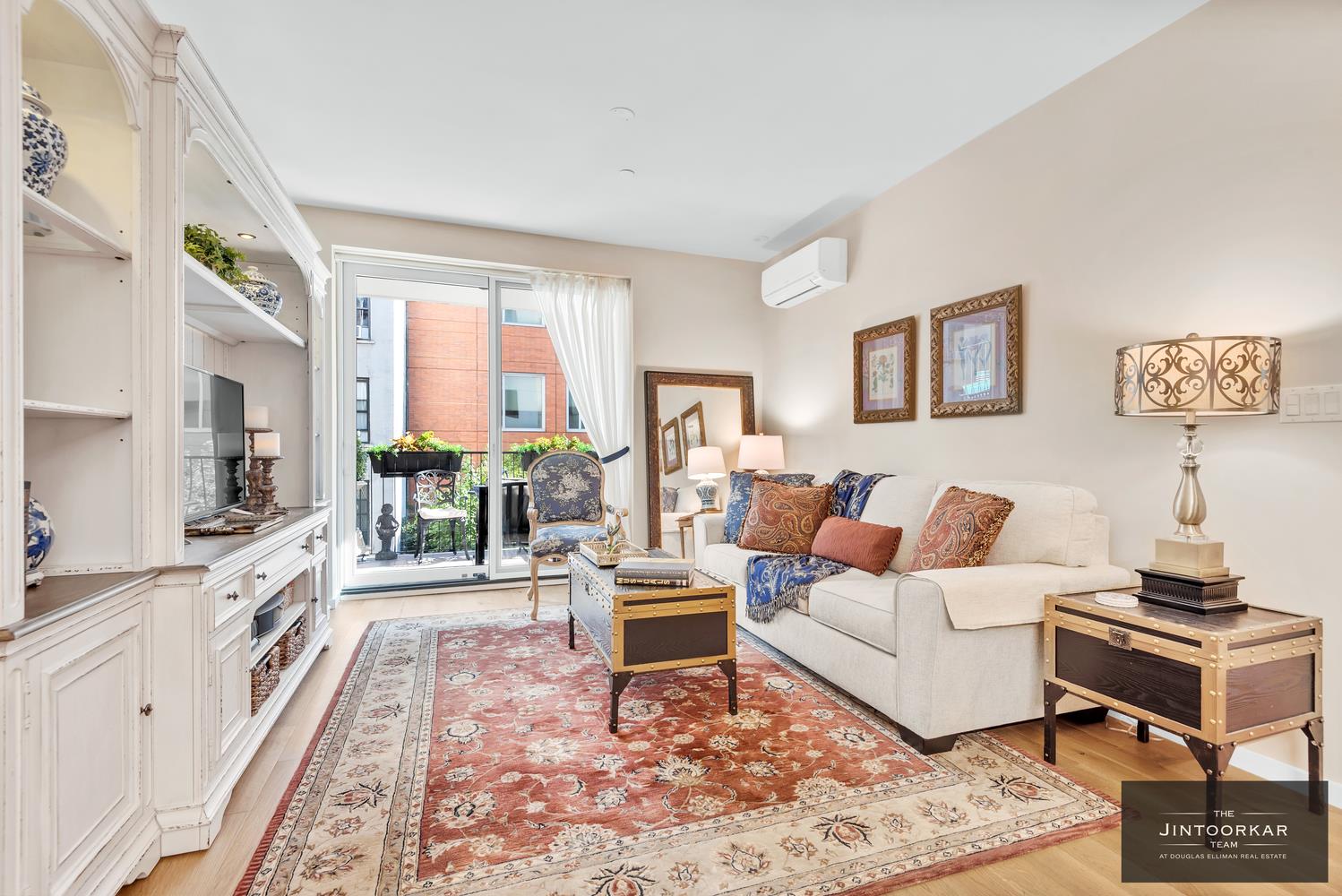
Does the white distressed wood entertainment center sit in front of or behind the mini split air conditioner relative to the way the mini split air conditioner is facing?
in front

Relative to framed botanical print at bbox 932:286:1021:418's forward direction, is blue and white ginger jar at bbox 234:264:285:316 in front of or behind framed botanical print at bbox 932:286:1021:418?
in front

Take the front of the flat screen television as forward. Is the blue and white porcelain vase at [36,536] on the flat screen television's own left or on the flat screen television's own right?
on the flat screen television's own right

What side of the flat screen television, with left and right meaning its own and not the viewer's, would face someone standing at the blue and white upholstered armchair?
front

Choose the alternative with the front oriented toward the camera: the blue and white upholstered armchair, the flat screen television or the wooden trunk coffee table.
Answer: the blue and white upholstered armchair

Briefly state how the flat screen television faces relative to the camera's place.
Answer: facing to the right of the viewer

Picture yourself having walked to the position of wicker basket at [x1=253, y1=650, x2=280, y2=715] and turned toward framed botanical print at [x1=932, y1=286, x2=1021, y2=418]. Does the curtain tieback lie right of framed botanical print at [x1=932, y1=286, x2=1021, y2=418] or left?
left

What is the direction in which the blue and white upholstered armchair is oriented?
toward the camera

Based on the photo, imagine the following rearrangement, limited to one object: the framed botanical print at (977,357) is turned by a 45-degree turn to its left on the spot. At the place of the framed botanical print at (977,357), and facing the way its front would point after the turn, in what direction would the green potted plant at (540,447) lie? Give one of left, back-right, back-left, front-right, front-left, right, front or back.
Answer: right

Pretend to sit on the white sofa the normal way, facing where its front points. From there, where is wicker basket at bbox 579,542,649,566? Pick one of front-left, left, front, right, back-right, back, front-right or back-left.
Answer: front-right

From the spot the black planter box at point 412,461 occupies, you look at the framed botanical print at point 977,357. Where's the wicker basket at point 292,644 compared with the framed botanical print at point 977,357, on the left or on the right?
right

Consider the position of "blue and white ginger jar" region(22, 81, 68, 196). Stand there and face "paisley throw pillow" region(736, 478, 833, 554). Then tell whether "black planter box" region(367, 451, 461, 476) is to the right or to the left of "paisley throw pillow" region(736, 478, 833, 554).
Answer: left

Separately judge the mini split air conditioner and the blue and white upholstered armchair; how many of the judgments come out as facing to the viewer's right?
0
